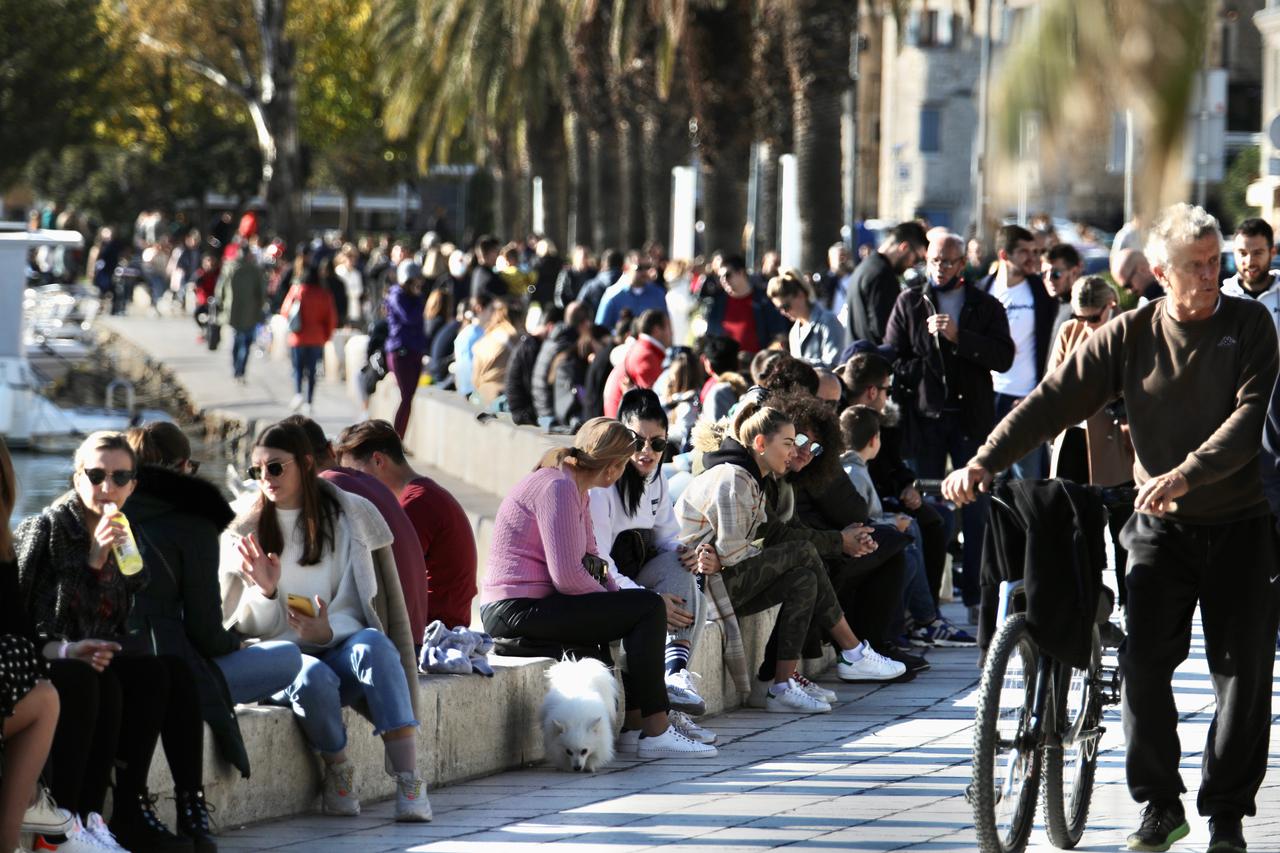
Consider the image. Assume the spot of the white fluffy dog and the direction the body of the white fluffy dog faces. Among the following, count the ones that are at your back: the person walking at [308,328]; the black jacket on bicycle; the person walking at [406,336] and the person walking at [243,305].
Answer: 3

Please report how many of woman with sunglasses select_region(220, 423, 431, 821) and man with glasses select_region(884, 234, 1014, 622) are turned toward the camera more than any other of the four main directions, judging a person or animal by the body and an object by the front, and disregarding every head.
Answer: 2

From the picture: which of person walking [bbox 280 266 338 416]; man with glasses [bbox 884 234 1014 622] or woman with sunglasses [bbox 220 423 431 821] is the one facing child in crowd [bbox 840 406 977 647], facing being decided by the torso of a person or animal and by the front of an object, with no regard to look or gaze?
the man with glasses

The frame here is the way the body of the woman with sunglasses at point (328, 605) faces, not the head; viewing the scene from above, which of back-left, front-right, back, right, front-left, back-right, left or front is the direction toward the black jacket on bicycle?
front-left

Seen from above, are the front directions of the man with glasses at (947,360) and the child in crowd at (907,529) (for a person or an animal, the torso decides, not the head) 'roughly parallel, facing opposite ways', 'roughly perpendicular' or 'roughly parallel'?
roughly perpendicular

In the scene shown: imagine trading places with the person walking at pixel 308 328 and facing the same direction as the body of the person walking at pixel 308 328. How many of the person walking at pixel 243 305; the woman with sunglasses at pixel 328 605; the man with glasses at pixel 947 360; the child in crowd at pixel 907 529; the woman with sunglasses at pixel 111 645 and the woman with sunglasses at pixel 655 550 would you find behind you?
5

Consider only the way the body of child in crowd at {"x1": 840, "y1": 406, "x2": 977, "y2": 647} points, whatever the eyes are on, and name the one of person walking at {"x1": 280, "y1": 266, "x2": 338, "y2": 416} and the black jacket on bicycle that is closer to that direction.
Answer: the black jacket on bicycle

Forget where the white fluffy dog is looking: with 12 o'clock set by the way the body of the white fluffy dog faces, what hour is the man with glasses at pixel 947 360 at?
The man with glasses is roughly at 7 o'clock from the white fluffy dog.

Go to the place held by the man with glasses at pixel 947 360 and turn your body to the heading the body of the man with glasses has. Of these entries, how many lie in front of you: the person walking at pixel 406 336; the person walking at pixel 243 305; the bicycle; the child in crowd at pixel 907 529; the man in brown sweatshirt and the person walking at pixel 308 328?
3

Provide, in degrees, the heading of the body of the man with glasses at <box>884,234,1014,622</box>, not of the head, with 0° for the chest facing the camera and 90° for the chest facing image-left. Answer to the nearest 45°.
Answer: approximately 0°

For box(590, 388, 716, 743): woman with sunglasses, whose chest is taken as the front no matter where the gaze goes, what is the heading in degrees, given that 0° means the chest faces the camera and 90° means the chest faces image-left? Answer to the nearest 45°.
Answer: approximately 315°
